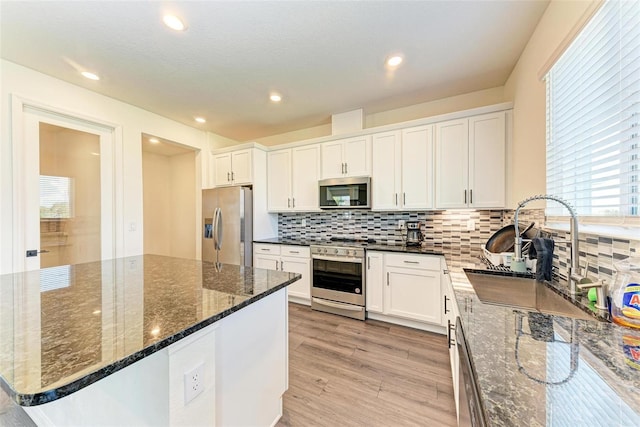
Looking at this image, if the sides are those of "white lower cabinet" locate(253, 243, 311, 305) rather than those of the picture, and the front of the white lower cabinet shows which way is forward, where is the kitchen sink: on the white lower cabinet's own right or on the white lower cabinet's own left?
on the white lower cabinet's own left

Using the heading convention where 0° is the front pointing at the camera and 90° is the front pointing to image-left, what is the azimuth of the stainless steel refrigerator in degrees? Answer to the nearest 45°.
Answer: approximately 45°

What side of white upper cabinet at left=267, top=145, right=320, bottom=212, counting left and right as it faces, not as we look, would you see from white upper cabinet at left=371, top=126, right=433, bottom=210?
left

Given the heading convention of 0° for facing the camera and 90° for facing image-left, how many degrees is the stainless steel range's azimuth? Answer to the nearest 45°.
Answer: approximately 45°

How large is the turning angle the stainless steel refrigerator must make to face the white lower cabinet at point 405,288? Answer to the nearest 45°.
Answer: approximately 90° to its left

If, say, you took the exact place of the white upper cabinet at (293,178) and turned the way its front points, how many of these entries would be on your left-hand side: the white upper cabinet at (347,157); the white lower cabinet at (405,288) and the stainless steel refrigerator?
2

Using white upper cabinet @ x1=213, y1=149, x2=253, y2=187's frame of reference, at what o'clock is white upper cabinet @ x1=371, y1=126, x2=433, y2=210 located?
white upper cabinet @ x1=371, y1=126, x2=433, y2=210 is roughly at 9 o'clock from white upper cabinet @ x1=213, y1=149, x2=253, y2=187.
